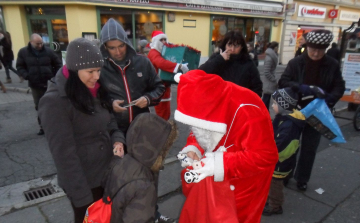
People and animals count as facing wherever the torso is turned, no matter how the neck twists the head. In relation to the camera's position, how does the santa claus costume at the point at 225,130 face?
facing to the left of the viewer

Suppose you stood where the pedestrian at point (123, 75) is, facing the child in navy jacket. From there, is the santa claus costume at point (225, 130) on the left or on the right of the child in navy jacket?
right

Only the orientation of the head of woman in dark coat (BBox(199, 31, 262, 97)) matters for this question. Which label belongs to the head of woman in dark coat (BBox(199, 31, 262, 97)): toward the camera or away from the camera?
toward the camera

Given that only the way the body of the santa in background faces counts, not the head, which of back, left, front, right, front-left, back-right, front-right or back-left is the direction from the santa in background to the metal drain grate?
back-right

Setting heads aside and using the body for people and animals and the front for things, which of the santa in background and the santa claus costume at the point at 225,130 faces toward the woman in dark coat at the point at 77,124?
the santa claus costume

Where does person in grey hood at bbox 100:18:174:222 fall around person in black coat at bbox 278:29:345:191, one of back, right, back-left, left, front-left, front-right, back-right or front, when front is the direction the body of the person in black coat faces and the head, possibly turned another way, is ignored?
front-right

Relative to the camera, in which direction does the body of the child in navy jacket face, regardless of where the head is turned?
to the viewer's left

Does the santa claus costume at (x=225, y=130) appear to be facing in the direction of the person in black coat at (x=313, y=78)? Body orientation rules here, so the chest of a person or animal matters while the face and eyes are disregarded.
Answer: no

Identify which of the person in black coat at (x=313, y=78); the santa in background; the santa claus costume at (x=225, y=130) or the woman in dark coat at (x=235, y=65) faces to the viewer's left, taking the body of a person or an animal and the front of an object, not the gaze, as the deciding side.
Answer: the santa claus costume

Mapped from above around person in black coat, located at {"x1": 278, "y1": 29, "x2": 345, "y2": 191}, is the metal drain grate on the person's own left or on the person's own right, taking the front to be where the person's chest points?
on the person's own right

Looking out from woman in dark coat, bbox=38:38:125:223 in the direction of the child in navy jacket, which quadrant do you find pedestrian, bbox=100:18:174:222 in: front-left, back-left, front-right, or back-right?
front-left

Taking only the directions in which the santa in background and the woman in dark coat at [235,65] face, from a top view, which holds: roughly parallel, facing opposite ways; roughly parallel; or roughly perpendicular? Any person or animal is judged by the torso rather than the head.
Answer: roughly perpendicular

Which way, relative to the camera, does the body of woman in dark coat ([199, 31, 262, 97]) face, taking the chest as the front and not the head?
toward the camera

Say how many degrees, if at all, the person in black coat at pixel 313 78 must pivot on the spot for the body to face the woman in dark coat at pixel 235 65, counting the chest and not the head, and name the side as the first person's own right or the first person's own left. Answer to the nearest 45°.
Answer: approximately 90° to the first person's own right

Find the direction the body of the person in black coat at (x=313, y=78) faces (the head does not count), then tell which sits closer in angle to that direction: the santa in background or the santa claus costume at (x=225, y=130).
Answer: the santa claus costume

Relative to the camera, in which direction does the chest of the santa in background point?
to the viewer's right

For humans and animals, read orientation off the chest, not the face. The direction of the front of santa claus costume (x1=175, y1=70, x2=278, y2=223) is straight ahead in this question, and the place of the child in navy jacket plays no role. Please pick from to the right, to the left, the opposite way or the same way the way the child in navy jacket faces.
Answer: the same way

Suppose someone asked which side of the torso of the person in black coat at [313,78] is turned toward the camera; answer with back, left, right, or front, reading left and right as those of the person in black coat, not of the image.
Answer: front

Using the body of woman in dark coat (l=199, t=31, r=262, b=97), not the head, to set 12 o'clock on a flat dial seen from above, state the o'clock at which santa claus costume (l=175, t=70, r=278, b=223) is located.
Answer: The santa claus costume is roughly at 12 o'clock from the woman in dark coat.
